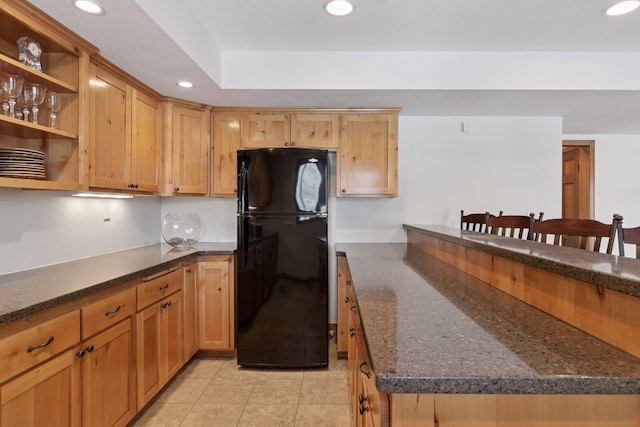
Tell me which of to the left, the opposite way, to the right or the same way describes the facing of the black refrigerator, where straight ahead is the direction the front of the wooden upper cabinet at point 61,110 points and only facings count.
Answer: to the right

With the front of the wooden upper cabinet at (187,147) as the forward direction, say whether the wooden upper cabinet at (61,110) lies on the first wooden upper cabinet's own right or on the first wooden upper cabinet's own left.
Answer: on the first wooden upper cabinet's own right

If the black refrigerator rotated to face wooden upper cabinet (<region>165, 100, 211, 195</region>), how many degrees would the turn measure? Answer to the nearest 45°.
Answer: approximately 135° to its right

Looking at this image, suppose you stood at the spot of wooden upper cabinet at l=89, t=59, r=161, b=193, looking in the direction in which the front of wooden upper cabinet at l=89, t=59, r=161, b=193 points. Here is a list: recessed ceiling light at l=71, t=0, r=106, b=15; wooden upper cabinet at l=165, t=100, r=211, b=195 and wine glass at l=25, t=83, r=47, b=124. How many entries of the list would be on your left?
1

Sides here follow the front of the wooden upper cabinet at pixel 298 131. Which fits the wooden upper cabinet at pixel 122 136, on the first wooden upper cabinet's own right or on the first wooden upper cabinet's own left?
on the first wooden upper cabinet's own right

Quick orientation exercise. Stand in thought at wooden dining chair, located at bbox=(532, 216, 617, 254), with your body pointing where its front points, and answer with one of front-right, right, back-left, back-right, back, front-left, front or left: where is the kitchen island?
front-left

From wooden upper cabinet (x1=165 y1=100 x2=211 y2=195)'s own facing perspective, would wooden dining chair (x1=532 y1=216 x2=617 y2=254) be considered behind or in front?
in front

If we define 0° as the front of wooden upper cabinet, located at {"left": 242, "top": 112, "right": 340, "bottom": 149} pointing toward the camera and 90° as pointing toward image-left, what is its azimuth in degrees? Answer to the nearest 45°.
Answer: approximately 0°

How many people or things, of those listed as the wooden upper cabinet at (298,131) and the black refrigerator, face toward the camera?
2

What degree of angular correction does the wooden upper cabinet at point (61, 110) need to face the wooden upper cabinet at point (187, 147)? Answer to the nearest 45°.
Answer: approximately 90° to its left
